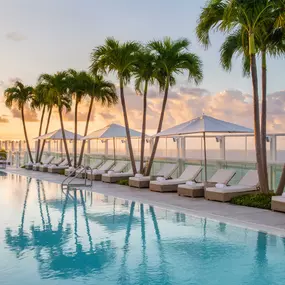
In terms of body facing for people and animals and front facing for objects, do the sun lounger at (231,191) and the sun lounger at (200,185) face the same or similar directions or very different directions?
same or similar directions

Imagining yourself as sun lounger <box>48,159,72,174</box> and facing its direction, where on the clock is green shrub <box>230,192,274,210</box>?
The green shrub is roughly at 10 o'clock from the sun lounger.

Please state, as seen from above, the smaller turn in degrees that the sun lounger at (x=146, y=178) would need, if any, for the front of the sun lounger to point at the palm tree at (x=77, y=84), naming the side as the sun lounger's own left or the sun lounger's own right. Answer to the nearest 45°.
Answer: approximately 90° to the sun lounger's own right

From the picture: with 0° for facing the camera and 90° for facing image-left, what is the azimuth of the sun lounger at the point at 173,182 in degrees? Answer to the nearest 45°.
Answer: approximately 45°

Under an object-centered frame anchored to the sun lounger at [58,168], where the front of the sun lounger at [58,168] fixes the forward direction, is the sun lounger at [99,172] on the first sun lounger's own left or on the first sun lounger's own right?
on the first sun lounger's own left

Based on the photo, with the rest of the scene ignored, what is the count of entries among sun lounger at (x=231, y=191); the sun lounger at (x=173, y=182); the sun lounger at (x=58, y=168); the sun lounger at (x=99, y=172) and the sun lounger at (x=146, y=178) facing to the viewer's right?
0

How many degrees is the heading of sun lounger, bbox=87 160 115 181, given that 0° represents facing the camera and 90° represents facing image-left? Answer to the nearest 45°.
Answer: approximately 45°

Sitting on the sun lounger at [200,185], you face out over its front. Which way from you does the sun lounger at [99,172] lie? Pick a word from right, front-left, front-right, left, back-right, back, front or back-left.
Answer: right

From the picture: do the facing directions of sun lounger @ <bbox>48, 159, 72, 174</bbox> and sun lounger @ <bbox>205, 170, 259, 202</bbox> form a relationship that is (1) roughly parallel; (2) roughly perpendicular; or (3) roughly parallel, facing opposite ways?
roughly parallel

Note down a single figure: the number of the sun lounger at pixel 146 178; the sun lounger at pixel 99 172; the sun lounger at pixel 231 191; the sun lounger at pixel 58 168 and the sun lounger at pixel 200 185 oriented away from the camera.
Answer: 0

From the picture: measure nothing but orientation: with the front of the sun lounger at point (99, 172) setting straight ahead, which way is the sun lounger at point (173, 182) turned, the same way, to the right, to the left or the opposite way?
the same way

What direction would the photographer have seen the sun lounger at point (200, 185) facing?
facing the viewer and to the left of the viewer

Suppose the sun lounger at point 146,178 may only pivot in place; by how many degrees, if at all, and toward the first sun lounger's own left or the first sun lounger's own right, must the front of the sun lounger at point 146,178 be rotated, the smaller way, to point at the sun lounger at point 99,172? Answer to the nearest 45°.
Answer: approximately 90° to the first sun lounger's own right

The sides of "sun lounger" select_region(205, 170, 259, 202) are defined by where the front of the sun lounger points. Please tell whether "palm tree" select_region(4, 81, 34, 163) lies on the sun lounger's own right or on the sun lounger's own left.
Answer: on the sun lounger's own right

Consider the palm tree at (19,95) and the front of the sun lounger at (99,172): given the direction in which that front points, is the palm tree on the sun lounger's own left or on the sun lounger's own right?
on the sun lounger's own right

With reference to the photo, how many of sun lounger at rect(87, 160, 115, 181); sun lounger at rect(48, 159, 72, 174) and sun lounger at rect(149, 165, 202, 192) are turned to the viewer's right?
0
